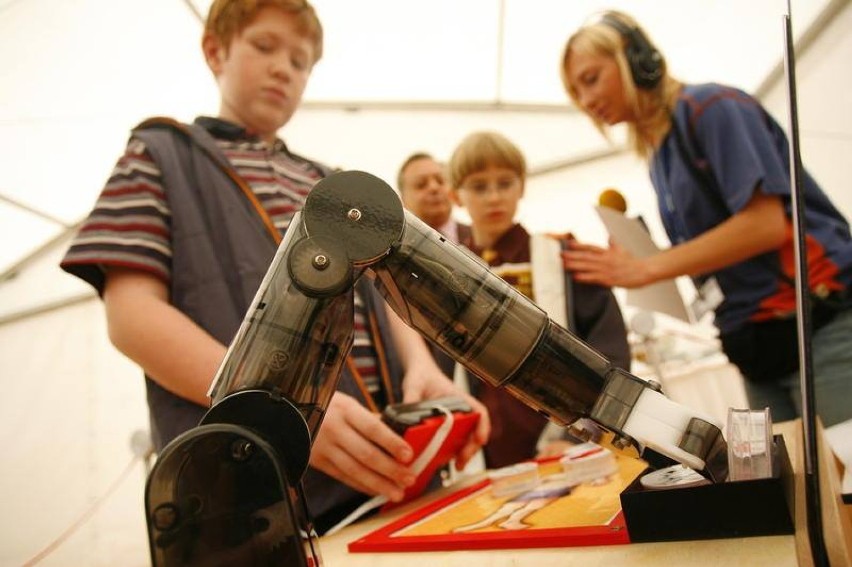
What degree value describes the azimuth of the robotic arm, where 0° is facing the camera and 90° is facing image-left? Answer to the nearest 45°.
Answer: approximately 270°
